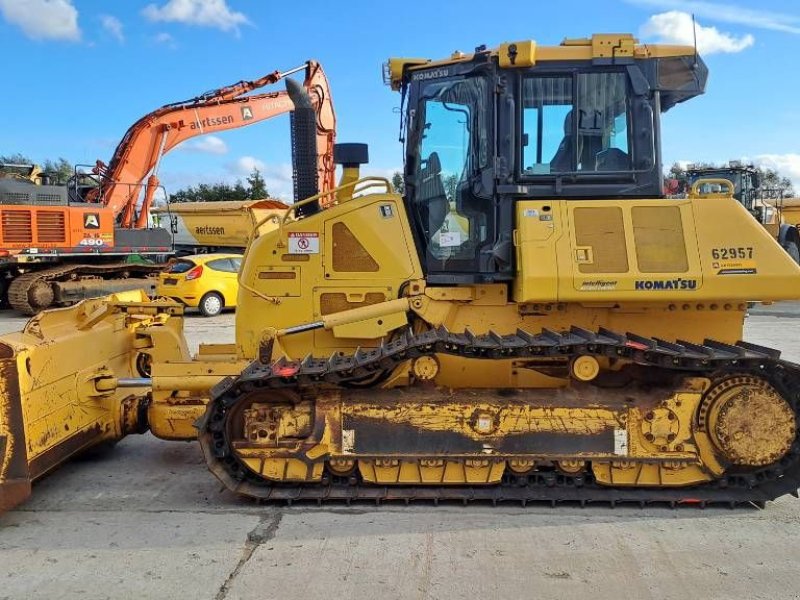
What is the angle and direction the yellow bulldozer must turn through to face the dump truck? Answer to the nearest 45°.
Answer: approximately 90° to its right

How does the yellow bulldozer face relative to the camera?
to the viewer's left

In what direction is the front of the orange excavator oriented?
to the viewer's right

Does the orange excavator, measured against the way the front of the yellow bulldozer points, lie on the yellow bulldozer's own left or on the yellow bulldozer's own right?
on the yellow bulldozer's own right

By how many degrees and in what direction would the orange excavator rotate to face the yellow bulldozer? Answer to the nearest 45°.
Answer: approximately 90° to its right

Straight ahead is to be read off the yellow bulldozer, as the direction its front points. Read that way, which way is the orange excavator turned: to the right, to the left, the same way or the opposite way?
the opposite way

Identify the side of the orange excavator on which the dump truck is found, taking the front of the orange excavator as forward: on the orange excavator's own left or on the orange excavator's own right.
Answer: on the orange excavator's own left

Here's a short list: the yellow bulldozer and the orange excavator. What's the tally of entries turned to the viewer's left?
1

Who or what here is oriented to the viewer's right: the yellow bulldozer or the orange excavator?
the orange excavator
